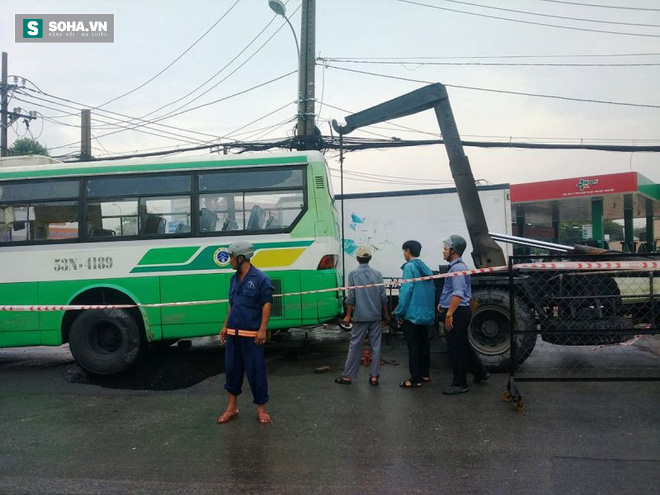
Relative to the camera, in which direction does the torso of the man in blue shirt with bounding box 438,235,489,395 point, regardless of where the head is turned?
to the viewer's left

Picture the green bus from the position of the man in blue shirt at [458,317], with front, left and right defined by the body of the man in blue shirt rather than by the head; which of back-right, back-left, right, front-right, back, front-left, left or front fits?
front

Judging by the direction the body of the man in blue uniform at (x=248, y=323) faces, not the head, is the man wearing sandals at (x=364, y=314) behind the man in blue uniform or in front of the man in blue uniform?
behind

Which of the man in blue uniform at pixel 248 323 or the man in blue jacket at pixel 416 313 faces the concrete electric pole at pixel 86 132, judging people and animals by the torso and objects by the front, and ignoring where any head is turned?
the man in blue jacket

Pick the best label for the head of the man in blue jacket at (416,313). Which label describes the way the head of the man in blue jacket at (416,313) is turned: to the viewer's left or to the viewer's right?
to the viewer's left

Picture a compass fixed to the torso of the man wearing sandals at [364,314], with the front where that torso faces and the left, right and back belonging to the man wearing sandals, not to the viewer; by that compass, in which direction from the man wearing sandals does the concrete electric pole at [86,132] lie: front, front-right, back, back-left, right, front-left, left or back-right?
front-left

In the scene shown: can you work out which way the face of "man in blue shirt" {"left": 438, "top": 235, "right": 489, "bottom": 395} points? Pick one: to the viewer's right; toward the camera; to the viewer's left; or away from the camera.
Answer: to the viewer's left

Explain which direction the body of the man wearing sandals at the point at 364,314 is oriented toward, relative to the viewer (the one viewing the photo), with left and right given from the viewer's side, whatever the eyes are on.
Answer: facing away from the viewer

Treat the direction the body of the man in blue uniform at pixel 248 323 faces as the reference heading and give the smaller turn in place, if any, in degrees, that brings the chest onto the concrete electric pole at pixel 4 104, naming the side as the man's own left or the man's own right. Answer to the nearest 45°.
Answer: approximately 90° to the man's own right

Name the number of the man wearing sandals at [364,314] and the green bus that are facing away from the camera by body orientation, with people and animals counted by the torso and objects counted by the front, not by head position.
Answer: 1

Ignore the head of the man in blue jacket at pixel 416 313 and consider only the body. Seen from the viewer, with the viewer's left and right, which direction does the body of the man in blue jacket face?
facing away from the viewer and to the left of the viewer

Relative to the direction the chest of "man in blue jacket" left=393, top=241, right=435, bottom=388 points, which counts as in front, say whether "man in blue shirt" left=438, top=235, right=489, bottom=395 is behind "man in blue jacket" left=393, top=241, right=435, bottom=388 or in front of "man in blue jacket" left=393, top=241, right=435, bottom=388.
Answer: behind

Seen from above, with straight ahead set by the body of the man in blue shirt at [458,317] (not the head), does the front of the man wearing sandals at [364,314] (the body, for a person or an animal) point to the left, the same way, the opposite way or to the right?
to the right

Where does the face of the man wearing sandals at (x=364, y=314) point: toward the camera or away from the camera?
away from the camera

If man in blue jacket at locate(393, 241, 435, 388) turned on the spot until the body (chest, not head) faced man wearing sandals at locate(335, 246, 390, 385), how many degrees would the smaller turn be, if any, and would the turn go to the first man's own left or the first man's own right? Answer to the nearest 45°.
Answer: approximately 45° to the first man's own left
